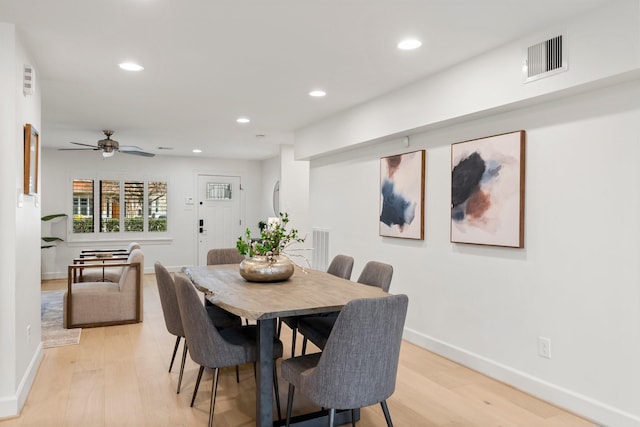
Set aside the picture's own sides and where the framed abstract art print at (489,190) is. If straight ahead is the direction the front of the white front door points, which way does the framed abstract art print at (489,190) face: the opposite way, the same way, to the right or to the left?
to the right

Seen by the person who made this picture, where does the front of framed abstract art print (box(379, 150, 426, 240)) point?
facing the viewer and to the left of the viewer

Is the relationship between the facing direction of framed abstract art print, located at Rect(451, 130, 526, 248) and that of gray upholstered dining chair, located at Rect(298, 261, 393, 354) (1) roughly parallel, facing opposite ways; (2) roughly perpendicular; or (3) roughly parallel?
roughly parallel

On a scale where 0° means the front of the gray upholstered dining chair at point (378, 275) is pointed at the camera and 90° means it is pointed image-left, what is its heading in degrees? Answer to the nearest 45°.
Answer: approximately 45°

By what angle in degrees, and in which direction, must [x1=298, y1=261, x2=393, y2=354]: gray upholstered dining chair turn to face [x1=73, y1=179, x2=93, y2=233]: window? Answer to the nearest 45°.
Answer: approximately 90° to its right

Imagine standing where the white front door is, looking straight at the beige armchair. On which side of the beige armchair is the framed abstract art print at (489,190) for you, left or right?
left

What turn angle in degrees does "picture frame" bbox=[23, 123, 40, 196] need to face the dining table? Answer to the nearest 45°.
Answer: approximately 45° to its right

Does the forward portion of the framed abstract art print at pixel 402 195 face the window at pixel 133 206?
no

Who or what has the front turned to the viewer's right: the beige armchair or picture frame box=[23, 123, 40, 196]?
the picture frame

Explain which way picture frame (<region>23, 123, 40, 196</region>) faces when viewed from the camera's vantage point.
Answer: facing to the right of the viewer

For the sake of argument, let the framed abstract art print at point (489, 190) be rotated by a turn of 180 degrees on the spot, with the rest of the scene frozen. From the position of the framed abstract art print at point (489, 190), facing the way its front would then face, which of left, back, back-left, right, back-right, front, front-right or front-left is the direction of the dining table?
back

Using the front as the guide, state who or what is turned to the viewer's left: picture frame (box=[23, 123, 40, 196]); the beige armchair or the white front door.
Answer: the beige armchair

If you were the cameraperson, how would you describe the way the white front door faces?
facing the viewer

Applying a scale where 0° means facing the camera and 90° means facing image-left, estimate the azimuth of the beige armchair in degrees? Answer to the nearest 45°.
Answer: approximately 90°

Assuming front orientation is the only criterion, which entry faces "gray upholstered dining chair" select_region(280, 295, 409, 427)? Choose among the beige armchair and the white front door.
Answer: the white front door

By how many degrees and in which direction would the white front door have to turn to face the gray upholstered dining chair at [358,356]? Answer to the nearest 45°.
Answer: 0° — it already faces it
